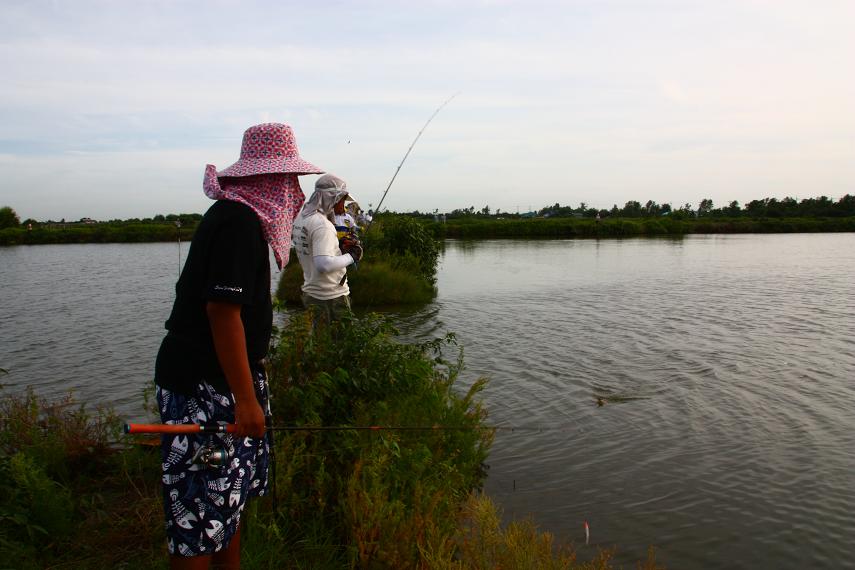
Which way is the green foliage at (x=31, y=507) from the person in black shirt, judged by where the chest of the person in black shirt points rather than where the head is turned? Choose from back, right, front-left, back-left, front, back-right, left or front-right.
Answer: back-left

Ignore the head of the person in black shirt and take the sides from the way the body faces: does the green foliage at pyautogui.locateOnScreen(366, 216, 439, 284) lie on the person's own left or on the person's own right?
on the person's own left

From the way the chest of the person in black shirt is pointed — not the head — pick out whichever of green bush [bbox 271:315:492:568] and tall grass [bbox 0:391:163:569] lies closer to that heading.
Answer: the green bush

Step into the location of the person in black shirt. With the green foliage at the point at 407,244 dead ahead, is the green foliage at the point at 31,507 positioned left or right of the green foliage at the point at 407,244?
left

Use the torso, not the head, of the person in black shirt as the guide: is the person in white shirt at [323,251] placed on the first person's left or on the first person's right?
on the first person's left

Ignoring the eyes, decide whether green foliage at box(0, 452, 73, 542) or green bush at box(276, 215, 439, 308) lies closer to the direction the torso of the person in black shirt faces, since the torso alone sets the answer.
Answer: the green bush

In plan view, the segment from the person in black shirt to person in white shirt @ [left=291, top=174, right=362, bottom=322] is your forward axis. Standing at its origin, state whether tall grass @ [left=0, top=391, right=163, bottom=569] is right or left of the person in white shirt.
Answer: left

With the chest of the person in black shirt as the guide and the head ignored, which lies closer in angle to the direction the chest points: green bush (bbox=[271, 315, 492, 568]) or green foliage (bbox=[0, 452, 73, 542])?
the green bush

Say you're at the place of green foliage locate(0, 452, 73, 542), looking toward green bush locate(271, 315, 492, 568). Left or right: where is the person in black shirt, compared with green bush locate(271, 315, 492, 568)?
right

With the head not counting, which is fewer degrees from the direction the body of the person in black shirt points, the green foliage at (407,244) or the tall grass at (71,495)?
the green foliage

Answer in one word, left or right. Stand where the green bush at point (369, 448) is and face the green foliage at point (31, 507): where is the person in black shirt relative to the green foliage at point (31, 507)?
left
